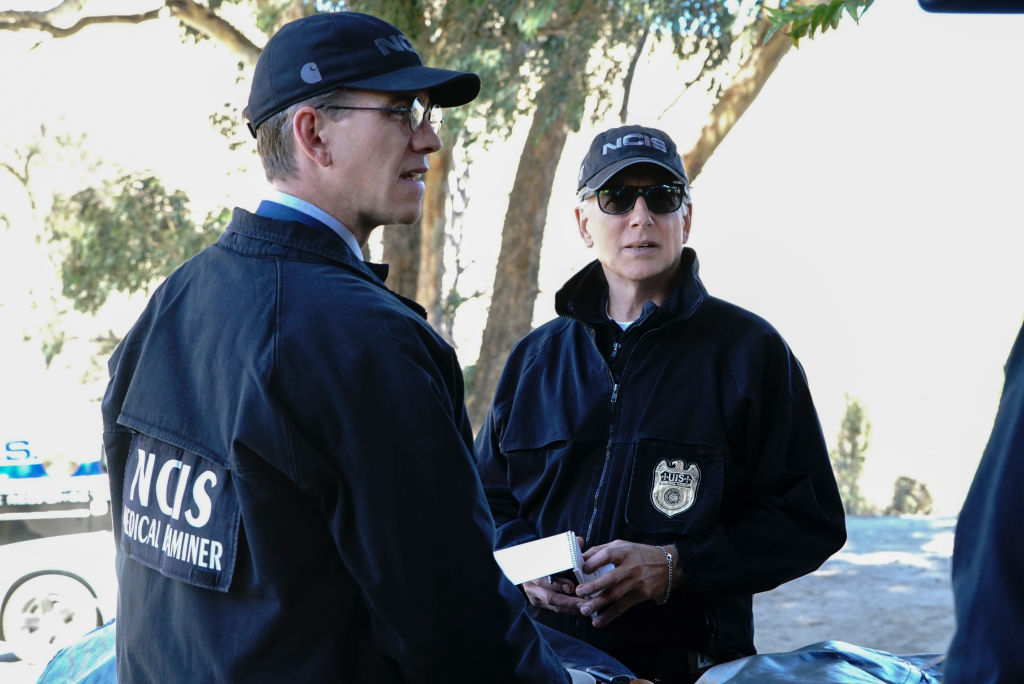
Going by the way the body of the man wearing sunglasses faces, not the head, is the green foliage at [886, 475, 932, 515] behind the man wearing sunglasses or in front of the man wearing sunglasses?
behind

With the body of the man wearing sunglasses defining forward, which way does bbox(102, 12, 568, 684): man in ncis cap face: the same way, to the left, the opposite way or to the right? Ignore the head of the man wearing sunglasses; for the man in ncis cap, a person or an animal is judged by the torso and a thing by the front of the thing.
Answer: the opposite way

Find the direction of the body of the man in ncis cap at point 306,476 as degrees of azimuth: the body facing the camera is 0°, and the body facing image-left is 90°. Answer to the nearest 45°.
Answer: approximately 225°

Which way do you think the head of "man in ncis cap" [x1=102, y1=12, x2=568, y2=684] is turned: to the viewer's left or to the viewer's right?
to the viewer's right

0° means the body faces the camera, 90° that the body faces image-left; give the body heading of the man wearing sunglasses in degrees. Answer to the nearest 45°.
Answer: approximately 45°

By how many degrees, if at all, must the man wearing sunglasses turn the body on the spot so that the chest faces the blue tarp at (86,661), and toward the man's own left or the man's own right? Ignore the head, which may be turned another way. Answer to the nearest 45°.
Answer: approximately 45° to the man's own right
